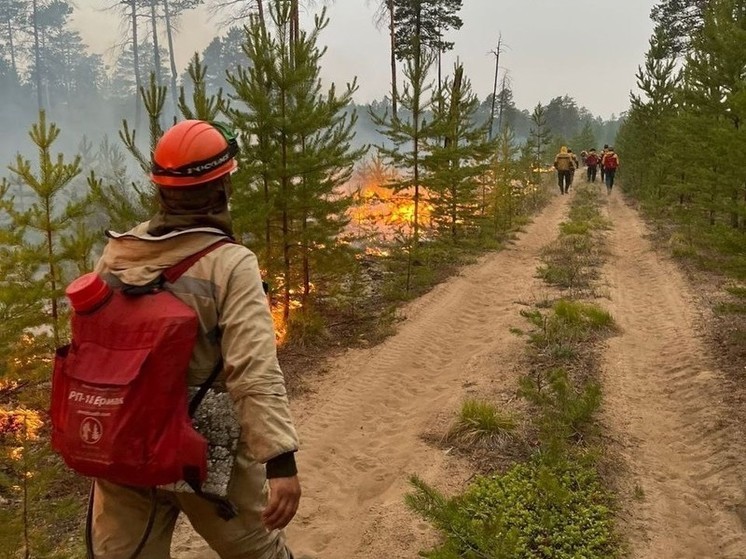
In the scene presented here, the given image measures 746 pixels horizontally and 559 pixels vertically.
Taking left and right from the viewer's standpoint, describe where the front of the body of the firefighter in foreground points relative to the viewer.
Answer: facing away from the viewer and to the right of the viewer

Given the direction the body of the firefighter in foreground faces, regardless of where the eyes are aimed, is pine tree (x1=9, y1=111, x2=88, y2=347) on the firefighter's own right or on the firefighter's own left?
on the firefighter's own left

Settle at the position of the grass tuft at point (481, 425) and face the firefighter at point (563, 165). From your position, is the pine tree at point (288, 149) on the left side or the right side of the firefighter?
left

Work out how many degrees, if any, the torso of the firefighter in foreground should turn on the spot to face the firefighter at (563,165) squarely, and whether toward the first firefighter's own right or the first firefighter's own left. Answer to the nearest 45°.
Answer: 0° — they already face them

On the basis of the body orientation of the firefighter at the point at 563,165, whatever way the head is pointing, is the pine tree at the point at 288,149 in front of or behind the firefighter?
behind

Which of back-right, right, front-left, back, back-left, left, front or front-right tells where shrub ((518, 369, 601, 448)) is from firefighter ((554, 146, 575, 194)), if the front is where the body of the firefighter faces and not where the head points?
back

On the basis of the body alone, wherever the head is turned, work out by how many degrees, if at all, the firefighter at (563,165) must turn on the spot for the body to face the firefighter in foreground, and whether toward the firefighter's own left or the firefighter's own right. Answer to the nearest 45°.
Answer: approximately 180°

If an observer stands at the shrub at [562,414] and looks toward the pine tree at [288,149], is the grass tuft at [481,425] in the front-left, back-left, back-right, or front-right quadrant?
front-left

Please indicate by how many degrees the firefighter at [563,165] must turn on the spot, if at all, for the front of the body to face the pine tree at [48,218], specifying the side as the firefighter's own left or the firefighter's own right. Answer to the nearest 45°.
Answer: approximately 180°

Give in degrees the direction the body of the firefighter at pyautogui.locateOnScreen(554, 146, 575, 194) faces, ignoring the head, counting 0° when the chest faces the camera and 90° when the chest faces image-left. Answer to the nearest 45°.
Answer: approximately 180°

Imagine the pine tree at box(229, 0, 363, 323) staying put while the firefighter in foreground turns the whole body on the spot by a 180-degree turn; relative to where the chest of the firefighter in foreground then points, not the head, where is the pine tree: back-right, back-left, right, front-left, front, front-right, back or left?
back-right

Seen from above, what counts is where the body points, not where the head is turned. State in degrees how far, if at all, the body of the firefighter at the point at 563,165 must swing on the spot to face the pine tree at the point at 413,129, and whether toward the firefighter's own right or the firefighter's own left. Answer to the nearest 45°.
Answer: approximately 180°

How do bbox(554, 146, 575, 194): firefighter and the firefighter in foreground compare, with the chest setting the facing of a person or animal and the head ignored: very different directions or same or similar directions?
same or similar directions

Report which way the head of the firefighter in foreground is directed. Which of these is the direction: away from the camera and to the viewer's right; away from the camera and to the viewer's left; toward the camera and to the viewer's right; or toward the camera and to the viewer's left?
away from the camera and to the viewer's right

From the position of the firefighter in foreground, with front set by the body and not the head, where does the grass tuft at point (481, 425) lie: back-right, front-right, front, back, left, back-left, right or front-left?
front
